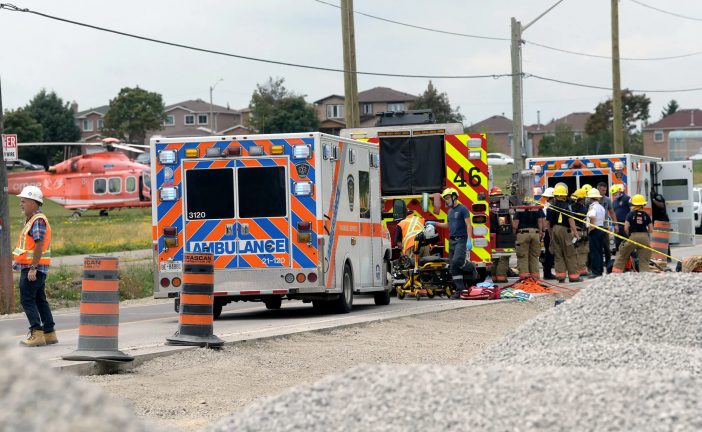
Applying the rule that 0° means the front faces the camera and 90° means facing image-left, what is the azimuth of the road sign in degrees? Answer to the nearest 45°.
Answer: approximately 0°

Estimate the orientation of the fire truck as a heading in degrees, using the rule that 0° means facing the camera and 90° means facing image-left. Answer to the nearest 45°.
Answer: approximately 180°

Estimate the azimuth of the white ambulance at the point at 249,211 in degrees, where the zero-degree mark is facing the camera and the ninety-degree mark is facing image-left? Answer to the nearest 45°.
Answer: approximately 225°

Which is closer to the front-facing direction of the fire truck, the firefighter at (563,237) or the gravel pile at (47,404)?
the firefighter

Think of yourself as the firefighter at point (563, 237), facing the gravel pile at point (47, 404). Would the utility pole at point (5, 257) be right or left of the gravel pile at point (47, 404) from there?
right

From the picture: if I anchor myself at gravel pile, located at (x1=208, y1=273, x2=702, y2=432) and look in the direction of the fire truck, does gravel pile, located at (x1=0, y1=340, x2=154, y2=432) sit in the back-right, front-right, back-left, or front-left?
back-left
